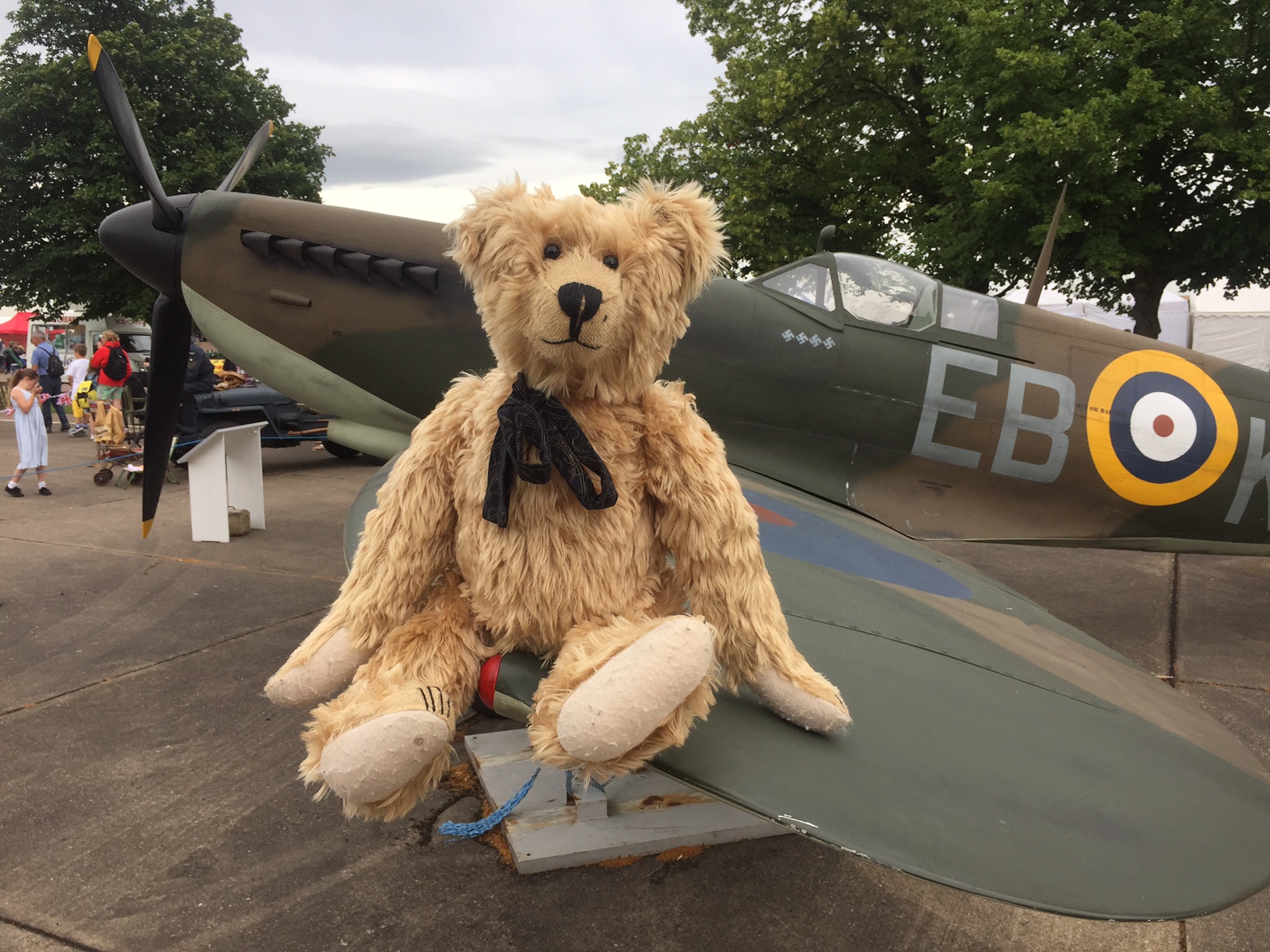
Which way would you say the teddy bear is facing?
toward the camera

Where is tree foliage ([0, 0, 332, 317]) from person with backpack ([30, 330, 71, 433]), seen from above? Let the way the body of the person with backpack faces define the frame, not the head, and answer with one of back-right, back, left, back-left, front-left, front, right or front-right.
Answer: front-right

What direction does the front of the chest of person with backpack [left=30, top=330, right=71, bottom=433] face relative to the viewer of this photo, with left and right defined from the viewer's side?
facing away from the viewer and to the left of the viewer

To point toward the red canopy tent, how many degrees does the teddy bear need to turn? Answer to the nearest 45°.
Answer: approximately 135° to its right
